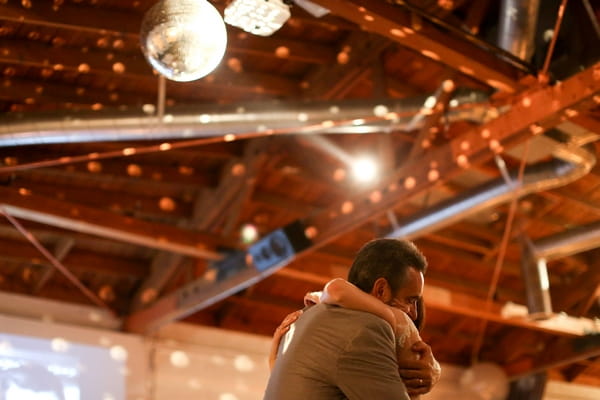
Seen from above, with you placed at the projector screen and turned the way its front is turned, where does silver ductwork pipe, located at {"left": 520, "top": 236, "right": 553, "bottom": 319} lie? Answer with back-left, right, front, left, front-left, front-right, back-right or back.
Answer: front-left

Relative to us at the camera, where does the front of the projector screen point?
facing the viewer and to the right of the viewer
